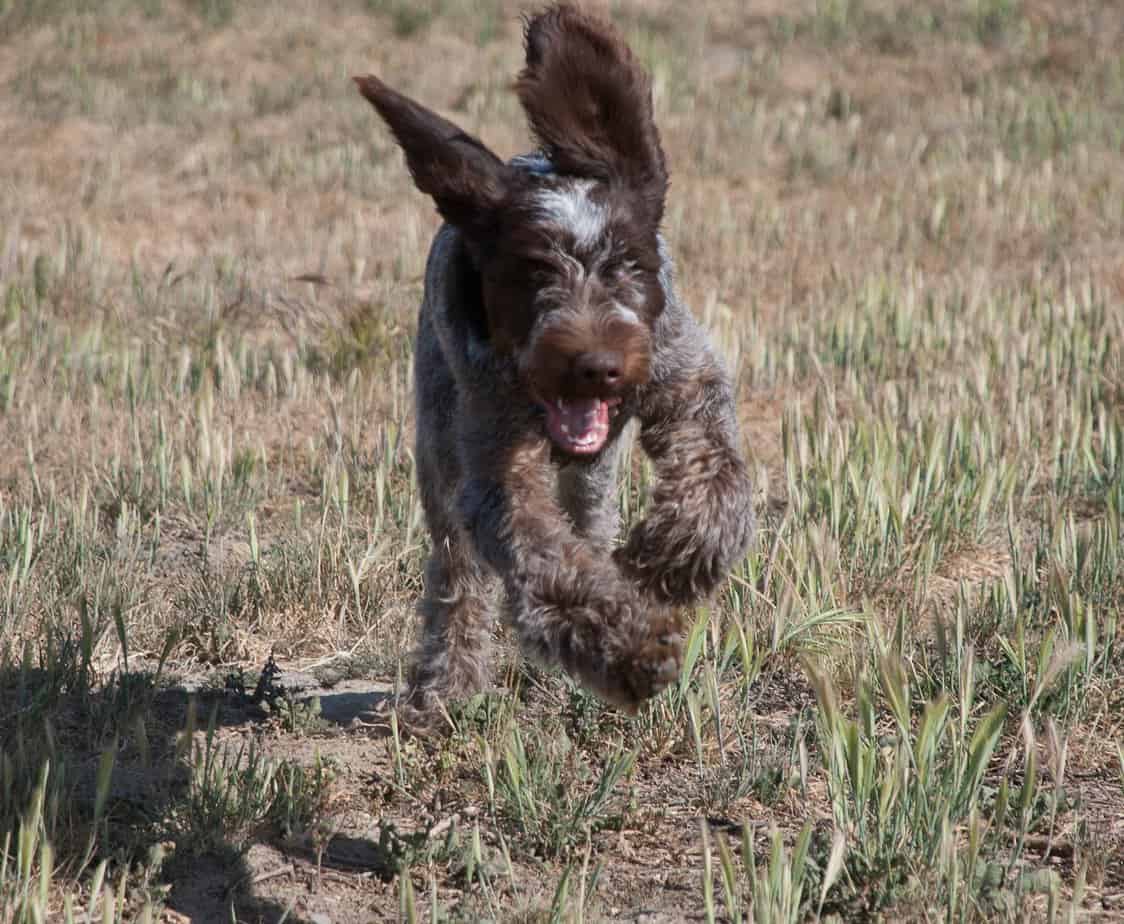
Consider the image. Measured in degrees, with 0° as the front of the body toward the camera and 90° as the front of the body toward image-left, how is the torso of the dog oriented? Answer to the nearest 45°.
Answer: approximately 0°
